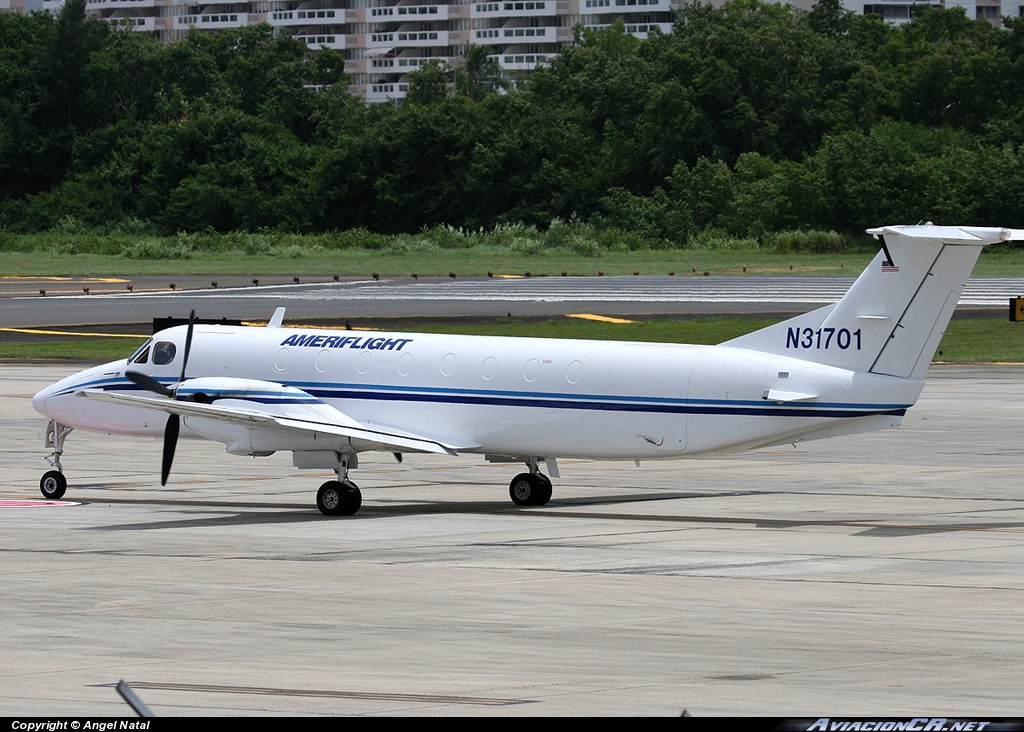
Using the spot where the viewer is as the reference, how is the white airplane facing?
facing away from the viewer and to the left of the viewer
